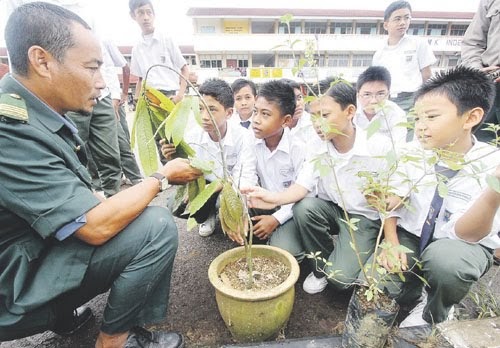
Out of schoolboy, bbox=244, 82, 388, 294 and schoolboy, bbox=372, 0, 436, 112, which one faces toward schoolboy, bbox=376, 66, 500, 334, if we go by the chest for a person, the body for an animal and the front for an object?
schoolboy, bbox=372, 0, 436, 112

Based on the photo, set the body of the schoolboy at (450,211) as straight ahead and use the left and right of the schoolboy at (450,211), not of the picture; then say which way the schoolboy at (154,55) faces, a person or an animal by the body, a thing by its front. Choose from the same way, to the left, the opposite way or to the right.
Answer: to the left

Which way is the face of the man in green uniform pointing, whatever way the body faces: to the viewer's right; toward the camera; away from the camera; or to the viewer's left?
to the viewer's right

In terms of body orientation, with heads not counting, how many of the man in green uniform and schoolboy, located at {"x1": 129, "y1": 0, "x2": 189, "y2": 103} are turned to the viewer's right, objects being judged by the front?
1

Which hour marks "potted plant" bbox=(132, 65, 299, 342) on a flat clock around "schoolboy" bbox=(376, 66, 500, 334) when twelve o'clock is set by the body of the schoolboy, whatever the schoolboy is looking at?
The potted plant is roughly at 12 o'clock from the schoolboy.

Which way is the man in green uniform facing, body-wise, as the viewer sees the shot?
to the viewer's right

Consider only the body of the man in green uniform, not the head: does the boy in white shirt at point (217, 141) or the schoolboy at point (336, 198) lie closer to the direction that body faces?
the schoolboy

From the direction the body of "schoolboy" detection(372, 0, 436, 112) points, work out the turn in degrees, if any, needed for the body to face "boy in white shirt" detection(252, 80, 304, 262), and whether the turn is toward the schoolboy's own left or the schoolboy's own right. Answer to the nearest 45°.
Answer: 0° — they already face them

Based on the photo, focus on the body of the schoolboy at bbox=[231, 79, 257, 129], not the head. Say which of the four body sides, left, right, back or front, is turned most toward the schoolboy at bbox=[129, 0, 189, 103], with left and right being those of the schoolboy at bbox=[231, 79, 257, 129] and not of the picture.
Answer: right
